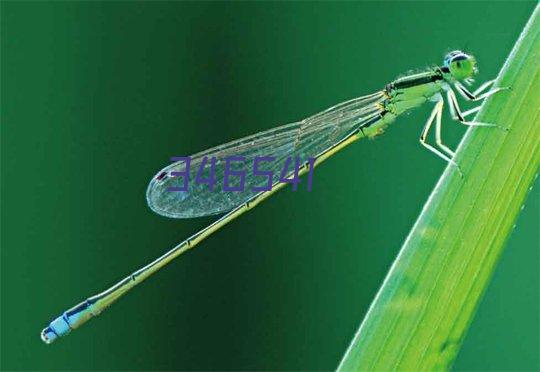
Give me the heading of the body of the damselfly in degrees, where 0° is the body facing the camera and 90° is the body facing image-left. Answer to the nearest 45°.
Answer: approximately 270°
